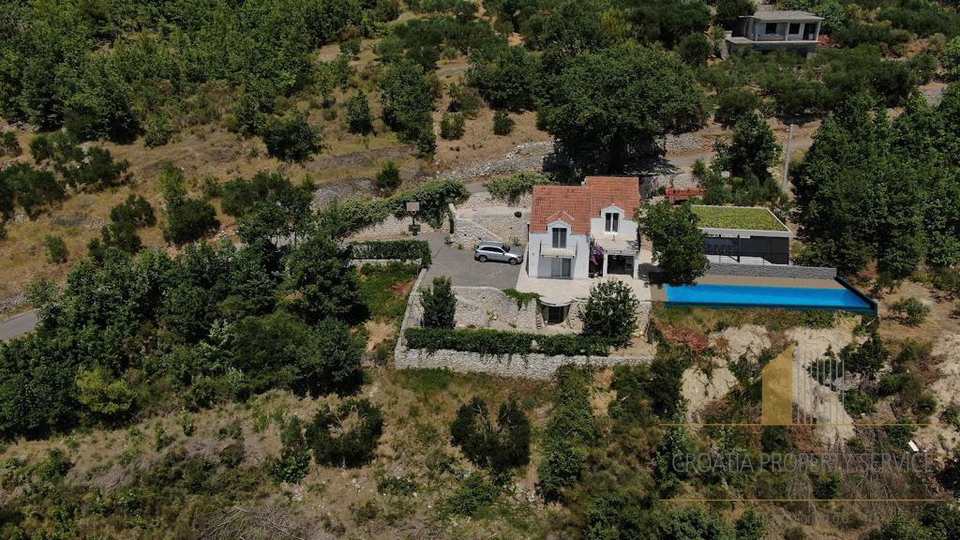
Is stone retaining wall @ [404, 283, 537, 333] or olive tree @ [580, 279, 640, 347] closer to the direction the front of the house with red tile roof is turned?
the olive tree

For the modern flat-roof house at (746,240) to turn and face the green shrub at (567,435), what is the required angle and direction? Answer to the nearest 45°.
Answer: approximately 45° to its right

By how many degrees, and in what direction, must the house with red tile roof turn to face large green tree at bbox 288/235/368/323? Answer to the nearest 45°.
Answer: approximately 90° to its right

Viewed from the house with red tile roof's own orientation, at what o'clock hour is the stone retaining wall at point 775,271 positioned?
The stone retaining wall is roughly at 9 o'clock from the house with red tile roof.

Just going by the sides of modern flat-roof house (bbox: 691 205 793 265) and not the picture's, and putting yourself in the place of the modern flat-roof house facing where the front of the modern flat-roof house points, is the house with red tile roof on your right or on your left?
on your right

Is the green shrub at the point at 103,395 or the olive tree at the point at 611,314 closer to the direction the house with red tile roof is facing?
the olive tree

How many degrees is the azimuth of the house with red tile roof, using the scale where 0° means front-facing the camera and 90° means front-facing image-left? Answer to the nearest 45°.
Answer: approximately 0°

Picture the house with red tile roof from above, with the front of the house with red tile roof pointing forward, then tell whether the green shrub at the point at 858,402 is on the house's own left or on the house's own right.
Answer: on the house's own left

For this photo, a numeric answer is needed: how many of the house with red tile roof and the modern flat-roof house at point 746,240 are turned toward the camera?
2

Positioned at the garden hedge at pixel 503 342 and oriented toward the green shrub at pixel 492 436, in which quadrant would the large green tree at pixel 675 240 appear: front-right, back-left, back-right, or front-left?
back-left

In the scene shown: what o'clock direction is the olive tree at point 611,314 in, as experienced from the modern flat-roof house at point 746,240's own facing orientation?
The olive tree is roughly at 1 o'clock from the modern flat-roof house.

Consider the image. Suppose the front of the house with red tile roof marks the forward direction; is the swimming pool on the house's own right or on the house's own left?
on the house's own left

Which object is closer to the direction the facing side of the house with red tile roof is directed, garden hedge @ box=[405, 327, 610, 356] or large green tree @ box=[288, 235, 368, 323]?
the garden hedge

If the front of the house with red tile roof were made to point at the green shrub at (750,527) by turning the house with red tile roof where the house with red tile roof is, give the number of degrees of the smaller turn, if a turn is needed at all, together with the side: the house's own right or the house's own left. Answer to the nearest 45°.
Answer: approximately 45° to the house's own left

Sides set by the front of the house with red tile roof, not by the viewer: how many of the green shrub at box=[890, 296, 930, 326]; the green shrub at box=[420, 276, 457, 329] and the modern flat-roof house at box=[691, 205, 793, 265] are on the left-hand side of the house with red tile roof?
2
